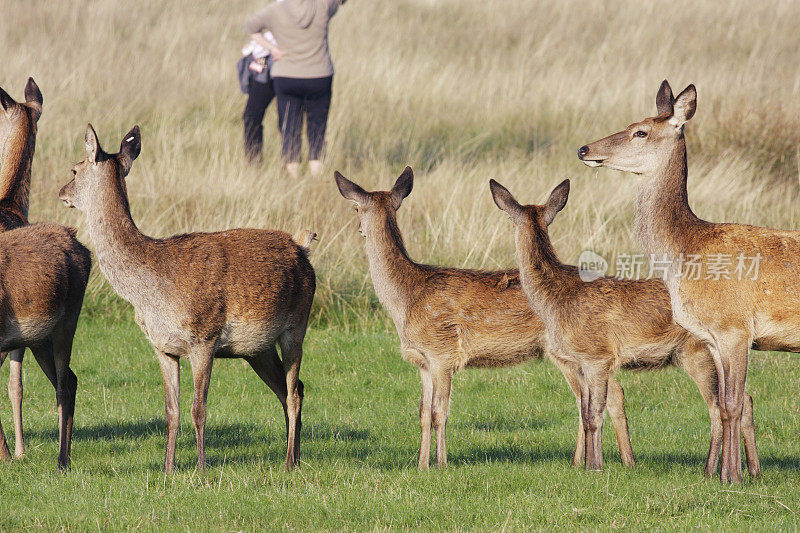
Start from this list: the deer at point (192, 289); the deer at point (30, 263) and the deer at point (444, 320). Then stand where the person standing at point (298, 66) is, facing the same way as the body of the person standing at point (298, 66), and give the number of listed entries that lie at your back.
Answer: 3

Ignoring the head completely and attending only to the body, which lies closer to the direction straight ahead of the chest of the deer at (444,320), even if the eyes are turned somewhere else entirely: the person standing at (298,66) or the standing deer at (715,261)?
the person standing

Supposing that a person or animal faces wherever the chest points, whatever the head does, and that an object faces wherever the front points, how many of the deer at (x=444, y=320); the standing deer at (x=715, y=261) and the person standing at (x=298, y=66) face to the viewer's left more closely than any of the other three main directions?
2

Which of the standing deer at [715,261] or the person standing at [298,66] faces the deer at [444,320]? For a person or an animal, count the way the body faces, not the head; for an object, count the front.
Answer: the standing deer

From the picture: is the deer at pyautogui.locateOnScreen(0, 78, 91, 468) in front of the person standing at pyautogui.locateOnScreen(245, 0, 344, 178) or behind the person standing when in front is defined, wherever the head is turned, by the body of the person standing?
behind

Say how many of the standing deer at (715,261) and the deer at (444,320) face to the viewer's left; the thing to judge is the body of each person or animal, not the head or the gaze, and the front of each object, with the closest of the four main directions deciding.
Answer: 2

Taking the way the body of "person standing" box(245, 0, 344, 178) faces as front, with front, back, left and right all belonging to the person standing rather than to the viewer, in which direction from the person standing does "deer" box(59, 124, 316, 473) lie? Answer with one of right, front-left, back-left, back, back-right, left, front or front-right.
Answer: back

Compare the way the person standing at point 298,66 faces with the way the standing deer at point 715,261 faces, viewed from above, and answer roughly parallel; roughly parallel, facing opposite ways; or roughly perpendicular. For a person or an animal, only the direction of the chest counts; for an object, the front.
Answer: roughly perpendicular

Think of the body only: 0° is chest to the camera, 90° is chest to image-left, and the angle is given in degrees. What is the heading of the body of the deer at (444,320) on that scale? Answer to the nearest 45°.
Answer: approximately 90°

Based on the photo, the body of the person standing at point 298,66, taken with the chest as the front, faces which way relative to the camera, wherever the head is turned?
away from the camera

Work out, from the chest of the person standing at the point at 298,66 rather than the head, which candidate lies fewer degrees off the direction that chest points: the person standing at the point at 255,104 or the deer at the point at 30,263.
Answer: the person standing

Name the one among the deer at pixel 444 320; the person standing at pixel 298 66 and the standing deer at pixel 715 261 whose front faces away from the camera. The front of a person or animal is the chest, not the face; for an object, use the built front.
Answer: the person standing

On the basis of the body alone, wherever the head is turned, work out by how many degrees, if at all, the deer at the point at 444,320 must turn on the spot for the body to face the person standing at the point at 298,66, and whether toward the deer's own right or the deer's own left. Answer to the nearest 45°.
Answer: approximately 90° to the deer's own right

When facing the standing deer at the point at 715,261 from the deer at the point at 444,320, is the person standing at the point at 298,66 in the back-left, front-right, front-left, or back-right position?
back-left

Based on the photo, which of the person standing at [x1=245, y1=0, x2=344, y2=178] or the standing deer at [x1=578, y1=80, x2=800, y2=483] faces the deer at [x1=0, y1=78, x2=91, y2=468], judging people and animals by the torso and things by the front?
the standing deer

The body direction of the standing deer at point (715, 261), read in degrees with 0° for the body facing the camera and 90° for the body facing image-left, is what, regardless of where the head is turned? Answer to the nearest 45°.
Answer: approximately 90°

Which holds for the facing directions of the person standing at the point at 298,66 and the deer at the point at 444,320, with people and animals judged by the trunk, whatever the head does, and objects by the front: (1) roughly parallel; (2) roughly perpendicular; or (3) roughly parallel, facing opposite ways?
roughly perpendicular
